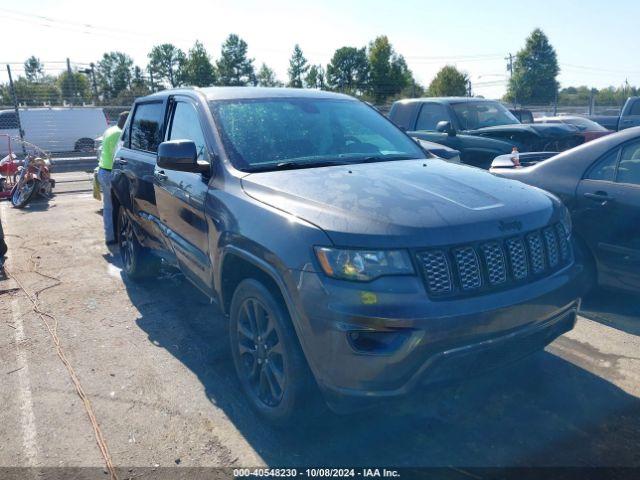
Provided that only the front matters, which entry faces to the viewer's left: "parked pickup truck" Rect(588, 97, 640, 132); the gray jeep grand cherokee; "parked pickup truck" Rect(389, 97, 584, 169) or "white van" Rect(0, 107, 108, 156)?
the white van

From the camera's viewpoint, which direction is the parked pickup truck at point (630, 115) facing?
to the viewer's right

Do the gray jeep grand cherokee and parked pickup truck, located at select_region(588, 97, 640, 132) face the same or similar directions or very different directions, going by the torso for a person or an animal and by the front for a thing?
same or similar directions

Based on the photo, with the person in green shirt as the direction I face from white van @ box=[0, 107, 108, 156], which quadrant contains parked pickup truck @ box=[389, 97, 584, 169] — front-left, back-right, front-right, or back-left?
front-left

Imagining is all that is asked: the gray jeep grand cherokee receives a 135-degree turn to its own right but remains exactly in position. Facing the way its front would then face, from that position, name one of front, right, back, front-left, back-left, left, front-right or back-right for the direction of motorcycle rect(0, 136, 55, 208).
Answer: front-right

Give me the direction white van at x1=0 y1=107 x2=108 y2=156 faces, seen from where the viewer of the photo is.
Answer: facing to the left of the viewer

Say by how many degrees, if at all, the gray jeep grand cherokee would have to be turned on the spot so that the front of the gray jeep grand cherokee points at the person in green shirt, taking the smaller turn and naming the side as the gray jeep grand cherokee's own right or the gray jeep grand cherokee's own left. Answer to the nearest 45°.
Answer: approximately 180°

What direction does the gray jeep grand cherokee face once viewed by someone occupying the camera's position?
facing the viewer and to the right of the viewer

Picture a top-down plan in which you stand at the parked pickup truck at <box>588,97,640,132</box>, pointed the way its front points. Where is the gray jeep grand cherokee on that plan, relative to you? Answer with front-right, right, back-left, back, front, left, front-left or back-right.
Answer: right
